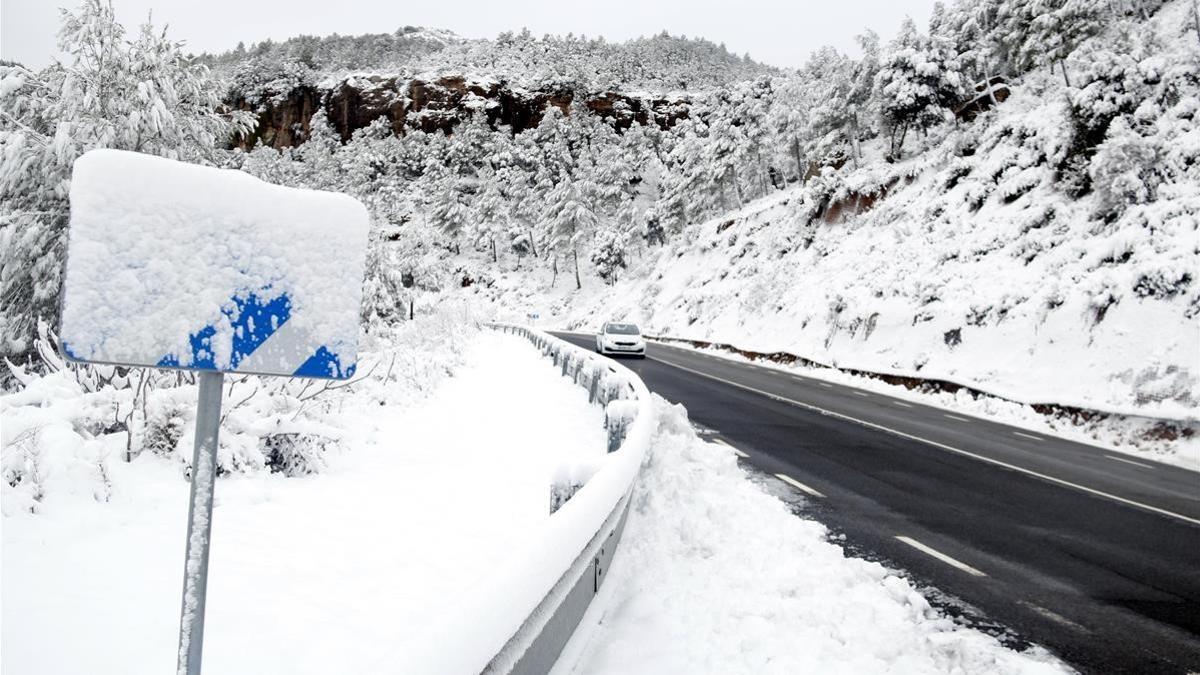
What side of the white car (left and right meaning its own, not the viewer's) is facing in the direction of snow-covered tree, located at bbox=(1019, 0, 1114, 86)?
left

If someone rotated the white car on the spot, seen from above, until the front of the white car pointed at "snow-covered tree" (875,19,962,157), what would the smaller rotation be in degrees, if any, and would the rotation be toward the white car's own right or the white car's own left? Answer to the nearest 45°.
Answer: approximately 90° to the white car's own left

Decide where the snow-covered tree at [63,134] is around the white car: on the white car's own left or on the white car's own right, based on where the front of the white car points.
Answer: on the white car's own right

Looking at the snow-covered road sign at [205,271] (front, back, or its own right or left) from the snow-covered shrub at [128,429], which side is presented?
back

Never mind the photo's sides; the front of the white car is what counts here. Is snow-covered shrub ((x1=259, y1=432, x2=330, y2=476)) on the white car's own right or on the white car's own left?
on the white car's own right

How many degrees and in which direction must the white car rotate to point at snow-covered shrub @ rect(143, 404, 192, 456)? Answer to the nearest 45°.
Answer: approximately 45° to its right

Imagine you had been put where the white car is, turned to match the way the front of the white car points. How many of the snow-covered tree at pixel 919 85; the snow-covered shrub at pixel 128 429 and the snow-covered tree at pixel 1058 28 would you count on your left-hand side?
2

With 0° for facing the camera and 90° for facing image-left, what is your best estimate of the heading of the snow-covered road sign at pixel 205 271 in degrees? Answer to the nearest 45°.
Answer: approximately 0°
